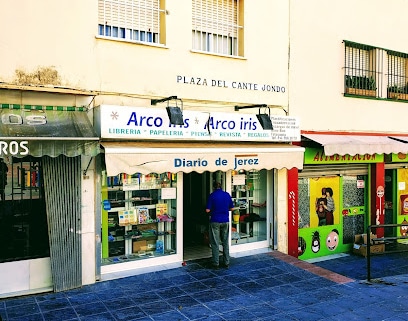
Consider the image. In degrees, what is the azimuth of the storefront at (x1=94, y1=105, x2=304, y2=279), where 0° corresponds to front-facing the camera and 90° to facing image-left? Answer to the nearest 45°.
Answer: approximately 315°

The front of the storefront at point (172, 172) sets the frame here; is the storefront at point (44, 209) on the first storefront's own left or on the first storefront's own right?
on the first storefront's own right

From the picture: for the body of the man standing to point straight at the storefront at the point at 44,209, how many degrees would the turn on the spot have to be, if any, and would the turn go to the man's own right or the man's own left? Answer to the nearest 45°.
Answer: approximately 135° to the man's own left

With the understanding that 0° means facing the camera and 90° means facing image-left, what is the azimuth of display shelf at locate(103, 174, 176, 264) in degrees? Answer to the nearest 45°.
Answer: approximately 315°

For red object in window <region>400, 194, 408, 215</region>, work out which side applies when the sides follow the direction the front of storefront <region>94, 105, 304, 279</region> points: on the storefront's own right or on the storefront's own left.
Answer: on the storefront's own left

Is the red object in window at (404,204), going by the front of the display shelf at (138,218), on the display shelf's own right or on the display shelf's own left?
on the display shelf's own left

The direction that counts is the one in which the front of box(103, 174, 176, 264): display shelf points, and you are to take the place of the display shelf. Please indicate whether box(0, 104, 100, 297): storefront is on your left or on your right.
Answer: on your right

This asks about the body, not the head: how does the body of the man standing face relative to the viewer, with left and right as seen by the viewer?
facing away from the viewer
